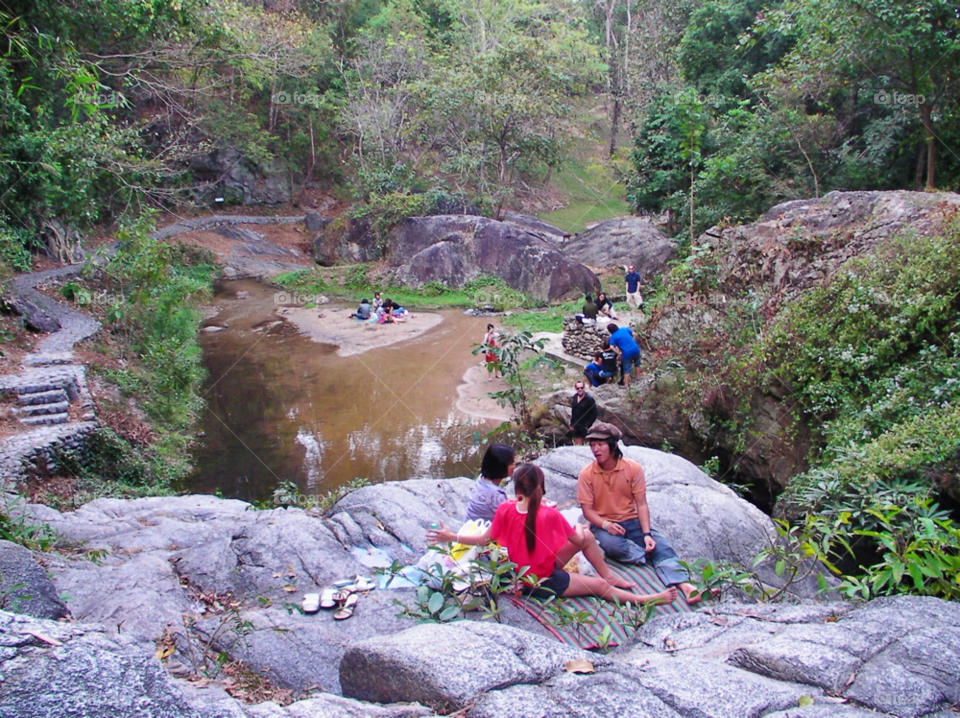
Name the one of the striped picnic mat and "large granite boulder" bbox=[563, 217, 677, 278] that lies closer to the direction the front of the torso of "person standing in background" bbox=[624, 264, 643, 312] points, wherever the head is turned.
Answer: the striped picnic mat

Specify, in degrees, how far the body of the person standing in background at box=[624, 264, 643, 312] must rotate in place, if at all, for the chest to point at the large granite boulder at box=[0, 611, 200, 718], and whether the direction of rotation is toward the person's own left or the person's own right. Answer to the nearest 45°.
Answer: approximately 45° to the person's own left

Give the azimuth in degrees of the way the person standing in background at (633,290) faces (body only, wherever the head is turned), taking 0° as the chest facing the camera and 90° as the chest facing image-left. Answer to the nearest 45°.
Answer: approximately 45°

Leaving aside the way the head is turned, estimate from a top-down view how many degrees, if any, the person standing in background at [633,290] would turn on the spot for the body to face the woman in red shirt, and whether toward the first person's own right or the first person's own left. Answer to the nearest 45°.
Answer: approximately 45° to the first person's own left

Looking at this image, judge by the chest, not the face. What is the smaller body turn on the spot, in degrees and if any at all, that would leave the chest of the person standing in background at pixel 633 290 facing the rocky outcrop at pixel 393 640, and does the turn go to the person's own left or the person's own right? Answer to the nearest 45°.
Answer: approximately 45° to the person's own left
